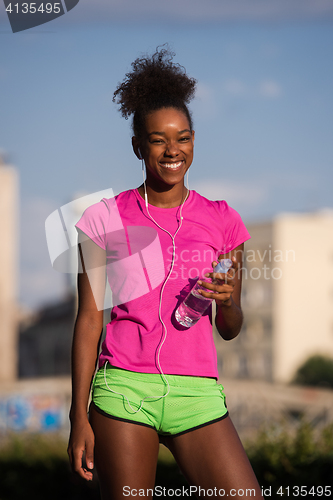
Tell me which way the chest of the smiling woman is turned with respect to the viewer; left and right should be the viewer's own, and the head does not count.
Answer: facing the viewer

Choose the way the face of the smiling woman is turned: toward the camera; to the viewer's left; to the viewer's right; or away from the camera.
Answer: toward the camera

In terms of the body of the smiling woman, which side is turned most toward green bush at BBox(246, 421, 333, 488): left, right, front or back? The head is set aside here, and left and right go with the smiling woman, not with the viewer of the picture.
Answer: back
